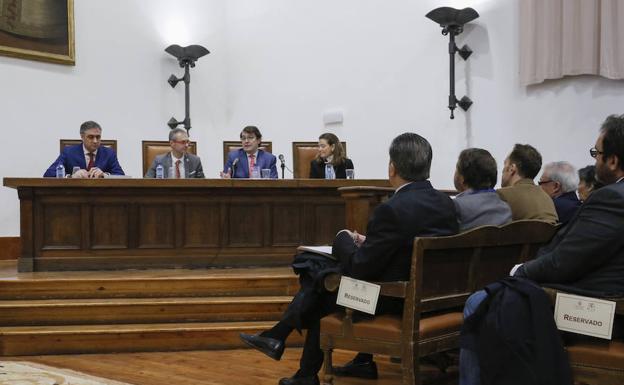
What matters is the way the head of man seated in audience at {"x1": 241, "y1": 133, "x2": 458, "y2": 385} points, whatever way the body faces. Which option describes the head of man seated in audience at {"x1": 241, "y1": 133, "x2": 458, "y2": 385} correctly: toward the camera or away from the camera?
away from the camera

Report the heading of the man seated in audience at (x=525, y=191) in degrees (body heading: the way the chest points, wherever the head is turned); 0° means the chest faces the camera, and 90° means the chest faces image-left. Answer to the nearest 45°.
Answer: approximately 135°

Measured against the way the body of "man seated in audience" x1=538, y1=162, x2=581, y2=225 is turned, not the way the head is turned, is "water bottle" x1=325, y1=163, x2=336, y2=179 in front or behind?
in front

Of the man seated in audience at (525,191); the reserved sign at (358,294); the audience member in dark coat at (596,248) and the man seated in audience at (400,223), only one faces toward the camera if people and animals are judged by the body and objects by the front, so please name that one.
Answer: the reserved sign

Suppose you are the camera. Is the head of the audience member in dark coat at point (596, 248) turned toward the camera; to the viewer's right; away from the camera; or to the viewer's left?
to the viewer's left

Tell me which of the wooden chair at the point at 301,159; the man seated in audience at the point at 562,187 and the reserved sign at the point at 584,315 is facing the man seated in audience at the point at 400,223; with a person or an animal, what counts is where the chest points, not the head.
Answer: the wooden chair

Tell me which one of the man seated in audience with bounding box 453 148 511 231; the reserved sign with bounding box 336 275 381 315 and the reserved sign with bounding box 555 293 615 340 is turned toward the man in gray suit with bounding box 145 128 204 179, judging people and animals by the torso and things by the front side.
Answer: the man seated in audience

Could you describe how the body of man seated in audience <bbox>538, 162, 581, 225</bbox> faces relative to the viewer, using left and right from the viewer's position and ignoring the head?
facing away from the viewer and to the left of the viewer

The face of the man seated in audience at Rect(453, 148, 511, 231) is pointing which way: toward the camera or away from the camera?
away from the camera

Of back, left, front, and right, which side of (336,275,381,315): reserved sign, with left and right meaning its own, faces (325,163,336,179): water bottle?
back
